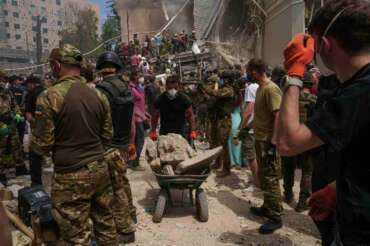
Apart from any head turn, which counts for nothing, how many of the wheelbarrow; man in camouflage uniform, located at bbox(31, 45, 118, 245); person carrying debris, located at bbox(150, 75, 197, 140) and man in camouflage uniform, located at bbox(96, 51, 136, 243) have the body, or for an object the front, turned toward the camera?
2

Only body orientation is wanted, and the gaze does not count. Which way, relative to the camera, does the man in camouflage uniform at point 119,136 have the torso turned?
away from the camera

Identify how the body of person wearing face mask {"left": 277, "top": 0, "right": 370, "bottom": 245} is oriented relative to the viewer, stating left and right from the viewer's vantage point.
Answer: facing away from the viewer and to the left of the viewer

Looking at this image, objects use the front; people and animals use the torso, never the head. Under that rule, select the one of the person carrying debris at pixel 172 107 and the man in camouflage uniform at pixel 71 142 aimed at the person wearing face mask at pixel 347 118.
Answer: the person carrying debris

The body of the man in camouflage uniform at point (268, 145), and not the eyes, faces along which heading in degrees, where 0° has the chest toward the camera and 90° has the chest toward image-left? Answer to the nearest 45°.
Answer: approximately 90°

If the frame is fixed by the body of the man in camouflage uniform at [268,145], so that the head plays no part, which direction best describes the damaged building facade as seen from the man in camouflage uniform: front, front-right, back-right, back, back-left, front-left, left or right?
right

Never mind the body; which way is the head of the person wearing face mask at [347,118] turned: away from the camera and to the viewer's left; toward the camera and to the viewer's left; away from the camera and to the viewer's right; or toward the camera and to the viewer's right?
away from the camera and to the viewer's left

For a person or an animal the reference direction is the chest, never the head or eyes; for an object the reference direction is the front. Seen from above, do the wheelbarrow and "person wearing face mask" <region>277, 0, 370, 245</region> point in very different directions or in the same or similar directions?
very different directions

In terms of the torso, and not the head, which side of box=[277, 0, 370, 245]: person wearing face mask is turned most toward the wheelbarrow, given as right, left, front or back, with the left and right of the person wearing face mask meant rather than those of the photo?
front

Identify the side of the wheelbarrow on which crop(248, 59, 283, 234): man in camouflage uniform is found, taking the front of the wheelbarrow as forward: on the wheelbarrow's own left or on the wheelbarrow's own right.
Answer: on the wheelbarrow's own left

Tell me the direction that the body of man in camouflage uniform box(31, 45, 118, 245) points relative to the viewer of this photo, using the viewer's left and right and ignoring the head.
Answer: facing away from the viewer and to the left of the viewer
